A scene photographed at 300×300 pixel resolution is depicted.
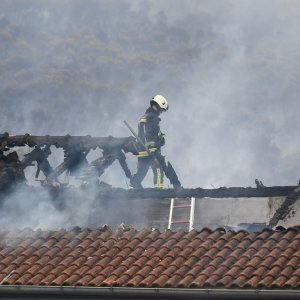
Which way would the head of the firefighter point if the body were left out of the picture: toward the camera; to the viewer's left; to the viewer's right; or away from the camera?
to the viewer's right

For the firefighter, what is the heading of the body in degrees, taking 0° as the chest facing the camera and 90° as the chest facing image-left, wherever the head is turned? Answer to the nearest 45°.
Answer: approximately 270°
